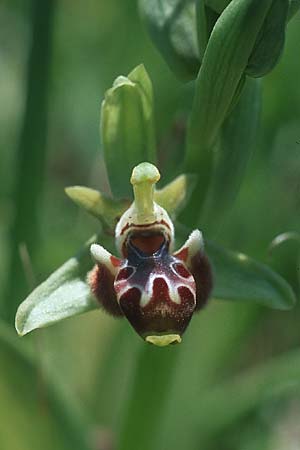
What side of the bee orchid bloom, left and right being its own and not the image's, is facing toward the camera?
front

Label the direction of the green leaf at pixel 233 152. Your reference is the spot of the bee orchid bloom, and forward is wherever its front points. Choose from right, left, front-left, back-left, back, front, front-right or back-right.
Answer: back-left

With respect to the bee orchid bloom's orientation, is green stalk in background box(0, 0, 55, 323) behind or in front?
behind
